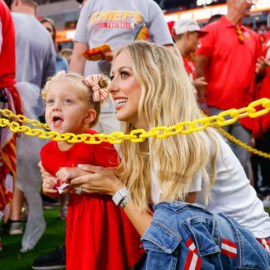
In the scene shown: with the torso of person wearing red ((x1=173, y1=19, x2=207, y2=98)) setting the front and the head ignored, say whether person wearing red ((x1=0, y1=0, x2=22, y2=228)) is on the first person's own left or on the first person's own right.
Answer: on the first person's own right

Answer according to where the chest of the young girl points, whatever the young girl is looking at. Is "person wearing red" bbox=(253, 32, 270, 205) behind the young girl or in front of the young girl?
behind

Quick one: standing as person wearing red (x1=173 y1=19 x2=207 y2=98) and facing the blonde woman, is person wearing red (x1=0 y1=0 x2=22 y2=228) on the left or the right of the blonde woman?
right

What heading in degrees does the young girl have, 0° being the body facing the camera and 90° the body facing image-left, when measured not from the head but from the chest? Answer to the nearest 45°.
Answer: approximately 45°

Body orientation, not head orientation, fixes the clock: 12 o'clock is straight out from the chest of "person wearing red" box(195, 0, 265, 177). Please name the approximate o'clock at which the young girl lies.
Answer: The young girl is roughly at 2 o'clock from the person wearing red.

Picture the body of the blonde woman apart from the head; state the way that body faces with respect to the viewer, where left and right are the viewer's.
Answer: facing to the left of the viewer

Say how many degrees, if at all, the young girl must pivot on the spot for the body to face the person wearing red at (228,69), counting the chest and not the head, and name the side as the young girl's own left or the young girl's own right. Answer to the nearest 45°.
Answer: approximately 180°

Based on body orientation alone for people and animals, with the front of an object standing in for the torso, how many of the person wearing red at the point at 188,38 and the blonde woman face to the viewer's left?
1

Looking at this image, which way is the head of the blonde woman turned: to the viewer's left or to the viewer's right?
to the viewer's left

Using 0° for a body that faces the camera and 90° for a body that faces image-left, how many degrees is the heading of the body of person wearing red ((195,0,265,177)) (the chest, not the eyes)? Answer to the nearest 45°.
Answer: approximately 315°

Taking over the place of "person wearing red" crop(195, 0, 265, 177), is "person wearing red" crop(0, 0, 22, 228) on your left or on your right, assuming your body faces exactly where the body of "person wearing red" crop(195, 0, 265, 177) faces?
on your right
